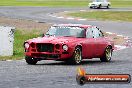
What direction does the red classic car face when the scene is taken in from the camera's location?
facing the viewer and to the left of the viewer

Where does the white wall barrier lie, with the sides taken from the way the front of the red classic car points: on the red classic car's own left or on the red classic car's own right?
on the red classic car's own right
